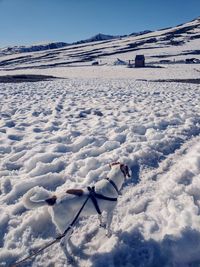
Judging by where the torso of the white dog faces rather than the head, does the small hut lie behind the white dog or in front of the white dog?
in front

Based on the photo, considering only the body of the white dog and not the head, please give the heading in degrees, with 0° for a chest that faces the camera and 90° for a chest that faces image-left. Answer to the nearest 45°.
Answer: approximately 225°
